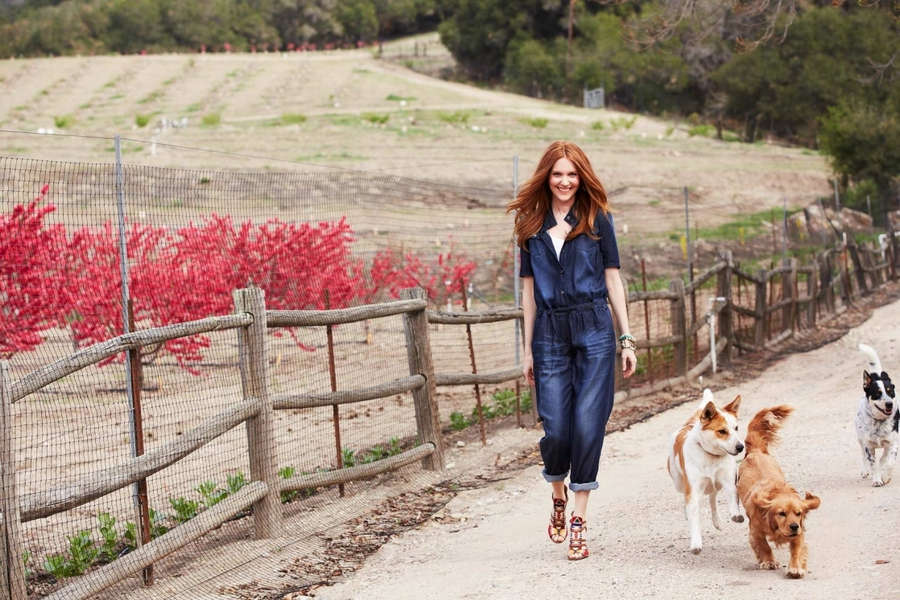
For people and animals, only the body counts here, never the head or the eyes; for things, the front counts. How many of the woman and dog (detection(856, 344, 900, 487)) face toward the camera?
2

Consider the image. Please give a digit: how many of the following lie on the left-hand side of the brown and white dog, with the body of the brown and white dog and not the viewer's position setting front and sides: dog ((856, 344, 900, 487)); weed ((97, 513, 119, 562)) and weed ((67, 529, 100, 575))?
1

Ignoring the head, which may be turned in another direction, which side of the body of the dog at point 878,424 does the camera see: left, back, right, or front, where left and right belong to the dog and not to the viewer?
front

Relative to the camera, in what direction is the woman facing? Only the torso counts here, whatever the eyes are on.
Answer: toward the camera

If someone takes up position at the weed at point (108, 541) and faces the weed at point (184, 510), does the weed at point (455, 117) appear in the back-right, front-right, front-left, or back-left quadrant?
front-left

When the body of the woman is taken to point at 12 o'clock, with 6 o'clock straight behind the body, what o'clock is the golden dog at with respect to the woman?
The golden dog is roughly at 10 o'clock from the woman.

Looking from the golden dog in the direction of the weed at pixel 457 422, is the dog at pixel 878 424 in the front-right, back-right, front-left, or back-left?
front-right

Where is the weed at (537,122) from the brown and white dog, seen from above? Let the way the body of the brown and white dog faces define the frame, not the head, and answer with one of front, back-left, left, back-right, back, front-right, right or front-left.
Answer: back-left

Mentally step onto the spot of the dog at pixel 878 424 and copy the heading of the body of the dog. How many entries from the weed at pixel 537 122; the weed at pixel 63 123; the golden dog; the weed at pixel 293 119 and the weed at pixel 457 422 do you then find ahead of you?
1

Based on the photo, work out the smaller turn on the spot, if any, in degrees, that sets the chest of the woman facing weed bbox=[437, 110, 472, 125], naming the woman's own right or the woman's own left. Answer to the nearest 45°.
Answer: approximately 180°
